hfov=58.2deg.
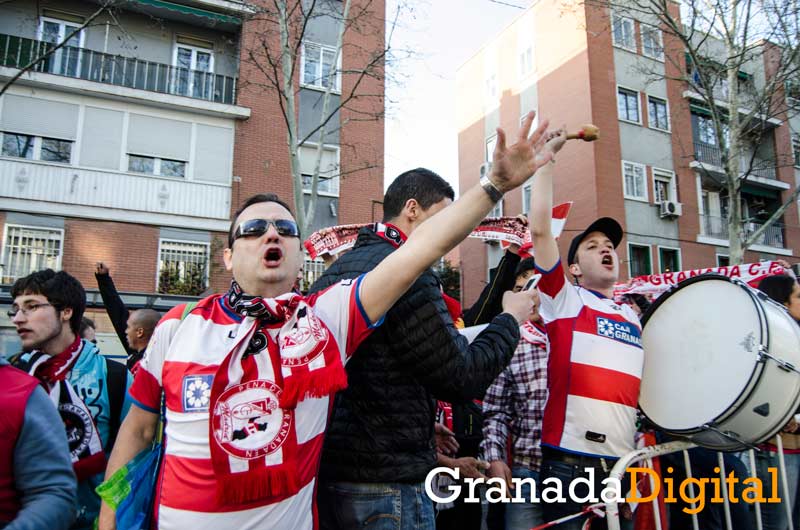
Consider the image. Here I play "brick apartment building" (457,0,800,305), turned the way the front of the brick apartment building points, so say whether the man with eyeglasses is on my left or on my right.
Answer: on my right

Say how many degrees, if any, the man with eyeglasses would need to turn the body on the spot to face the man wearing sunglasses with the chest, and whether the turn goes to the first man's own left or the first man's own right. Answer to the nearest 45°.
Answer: approximately 45° to the first man's own left

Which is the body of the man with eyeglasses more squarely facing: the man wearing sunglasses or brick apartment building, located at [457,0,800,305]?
the man wearing sunglasses

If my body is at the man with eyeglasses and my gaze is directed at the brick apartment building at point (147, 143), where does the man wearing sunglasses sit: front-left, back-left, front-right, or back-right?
back-right

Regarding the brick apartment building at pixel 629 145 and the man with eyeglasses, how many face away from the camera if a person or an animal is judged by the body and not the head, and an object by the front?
0

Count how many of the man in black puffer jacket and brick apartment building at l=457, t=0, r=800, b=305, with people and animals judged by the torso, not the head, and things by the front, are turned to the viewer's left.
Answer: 0

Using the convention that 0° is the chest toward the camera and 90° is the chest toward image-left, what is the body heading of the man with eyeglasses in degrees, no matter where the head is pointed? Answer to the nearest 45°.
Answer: approximately 45°

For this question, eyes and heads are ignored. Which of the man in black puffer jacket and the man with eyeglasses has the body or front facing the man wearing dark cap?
the man in black puffer jacket

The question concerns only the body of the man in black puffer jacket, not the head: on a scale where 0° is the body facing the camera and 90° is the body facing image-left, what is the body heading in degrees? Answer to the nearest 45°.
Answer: approximately 225°

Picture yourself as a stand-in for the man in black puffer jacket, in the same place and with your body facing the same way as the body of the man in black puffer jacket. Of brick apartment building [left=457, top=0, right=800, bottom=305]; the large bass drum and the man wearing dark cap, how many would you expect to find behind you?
0

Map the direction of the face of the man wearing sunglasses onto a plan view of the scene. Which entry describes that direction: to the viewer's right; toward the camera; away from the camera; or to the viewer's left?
toward the camera

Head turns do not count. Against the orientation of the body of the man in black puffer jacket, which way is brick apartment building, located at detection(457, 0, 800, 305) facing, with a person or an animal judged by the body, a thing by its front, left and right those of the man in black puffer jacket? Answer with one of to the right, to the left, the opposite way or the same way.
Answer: to the right

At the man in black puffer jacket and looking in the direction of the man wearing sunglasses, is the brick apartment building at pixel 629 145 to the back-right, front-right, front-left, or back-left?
back-right

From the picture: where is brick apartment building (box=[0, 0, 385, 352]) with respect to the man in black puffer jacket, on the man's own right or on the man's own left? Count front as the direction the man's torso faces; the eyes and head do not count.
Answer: on the man's own left
